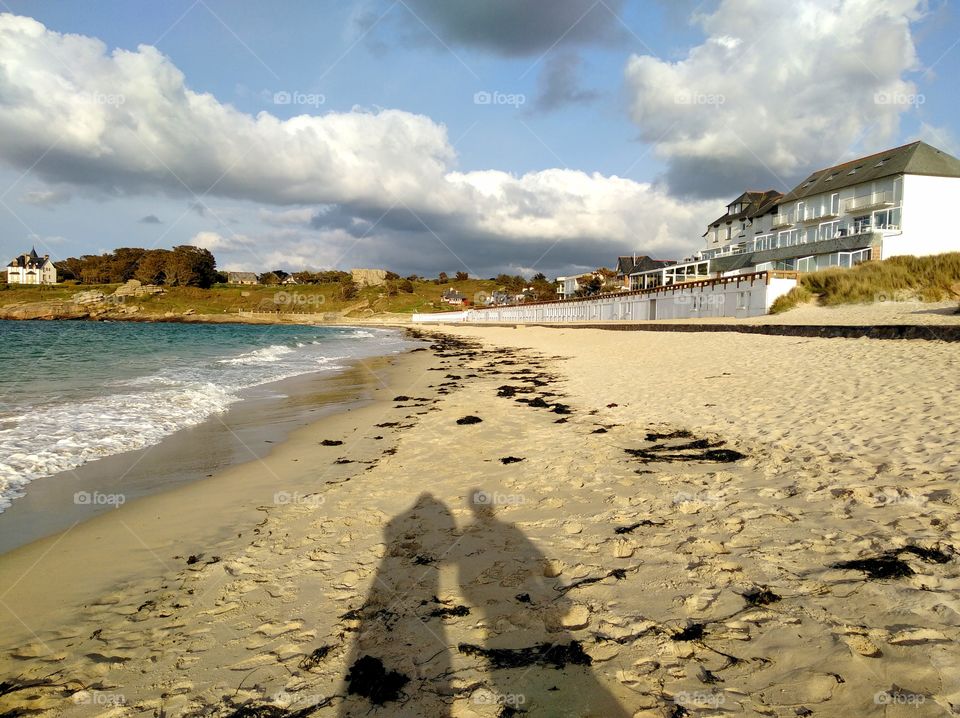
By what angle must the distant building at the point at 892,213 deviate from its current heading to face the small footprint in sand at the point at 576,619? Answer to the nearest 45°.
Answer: approximately 45° to its left

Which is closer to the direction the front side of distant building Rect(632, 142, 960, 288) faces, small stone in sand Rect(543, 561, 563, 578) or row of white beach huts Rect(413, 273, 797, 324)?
the row of white beach huts

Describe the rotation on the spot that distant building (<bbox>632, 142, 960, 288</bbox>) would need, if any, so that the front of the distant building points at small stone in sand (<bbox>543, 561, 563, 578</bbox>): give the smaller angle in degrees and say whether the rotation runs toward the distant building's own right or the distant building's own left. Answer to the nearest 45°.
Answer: approximately 45° to the distant building's own left

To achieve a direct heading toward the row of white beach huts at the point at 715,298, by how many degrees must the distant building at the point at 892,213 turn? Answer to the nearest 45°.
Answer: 0° — it already faces it

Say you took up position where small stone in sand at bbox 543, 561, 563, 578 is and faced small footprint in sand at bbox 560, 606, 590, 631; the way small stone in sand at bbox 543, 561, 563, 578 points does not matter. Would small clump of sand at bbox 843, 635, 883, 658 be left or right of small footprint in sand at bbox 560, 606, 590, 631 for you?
left

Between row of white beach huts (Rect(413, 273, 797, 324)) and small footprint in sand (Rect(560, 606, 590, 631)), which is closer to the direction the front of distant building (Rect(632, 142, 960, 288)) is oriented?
the row of white beach huts

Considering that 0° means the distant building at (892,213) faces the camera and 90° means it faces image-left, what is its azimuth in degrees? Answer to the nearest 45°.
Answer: approximately 45°
